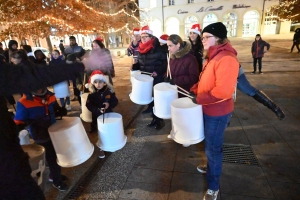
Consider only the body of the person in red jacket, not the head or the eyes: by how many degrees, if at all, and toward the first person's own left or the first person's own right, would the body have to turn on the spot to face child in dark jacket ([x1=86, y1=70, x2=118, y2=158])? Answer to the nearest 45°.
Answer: approximately 45° to the first person's own right

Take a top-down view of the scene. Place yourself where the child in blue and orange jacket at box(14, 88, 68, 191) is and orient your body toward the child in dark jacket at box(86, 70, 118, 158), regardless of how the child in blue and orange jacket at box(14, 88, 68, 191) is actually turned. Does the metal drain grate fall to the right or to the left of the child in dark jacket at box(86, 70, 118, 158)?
right

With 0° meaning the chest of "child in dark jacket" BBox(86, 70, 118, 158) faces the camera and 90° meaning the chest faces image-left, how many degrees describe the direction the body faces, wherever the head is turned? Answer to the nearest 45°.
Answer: approximately 0°

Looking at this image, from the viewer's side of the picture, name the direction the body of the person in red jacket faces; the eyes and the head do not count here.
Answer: to the viewer's left
